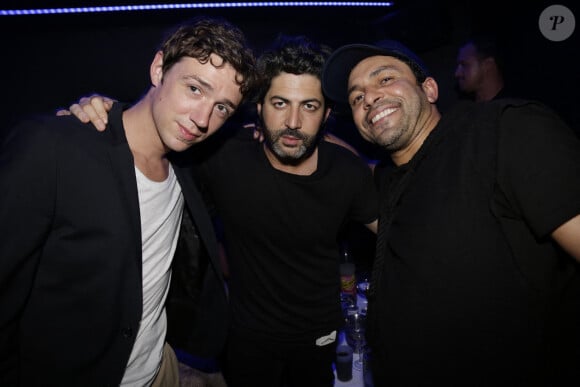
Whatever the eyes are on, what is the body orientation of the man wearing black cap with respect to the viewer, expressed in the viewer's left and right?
facing the viewer and to the left of the viewer

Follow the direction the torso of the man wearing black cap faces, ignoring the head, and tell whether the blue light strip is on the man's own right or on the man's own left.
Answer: on the man's own right

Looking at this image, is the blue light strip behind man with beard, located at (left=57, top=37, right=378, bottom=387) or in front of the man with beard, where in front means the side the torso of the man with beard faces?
behind

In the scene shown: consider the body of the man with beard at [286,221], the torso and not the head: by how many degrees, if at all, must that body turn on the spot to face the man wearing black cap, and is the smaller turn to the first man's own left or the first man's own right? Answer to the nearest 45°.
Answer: approximately 45° to the first man's own left

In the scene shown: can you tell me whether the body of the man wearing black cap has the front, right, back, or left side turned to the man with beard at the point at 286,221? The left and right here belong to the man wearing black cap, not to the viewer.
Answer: right

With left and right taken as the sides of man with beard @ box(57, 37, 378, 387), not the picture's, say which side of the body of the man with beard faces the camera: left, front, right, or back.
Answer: front
